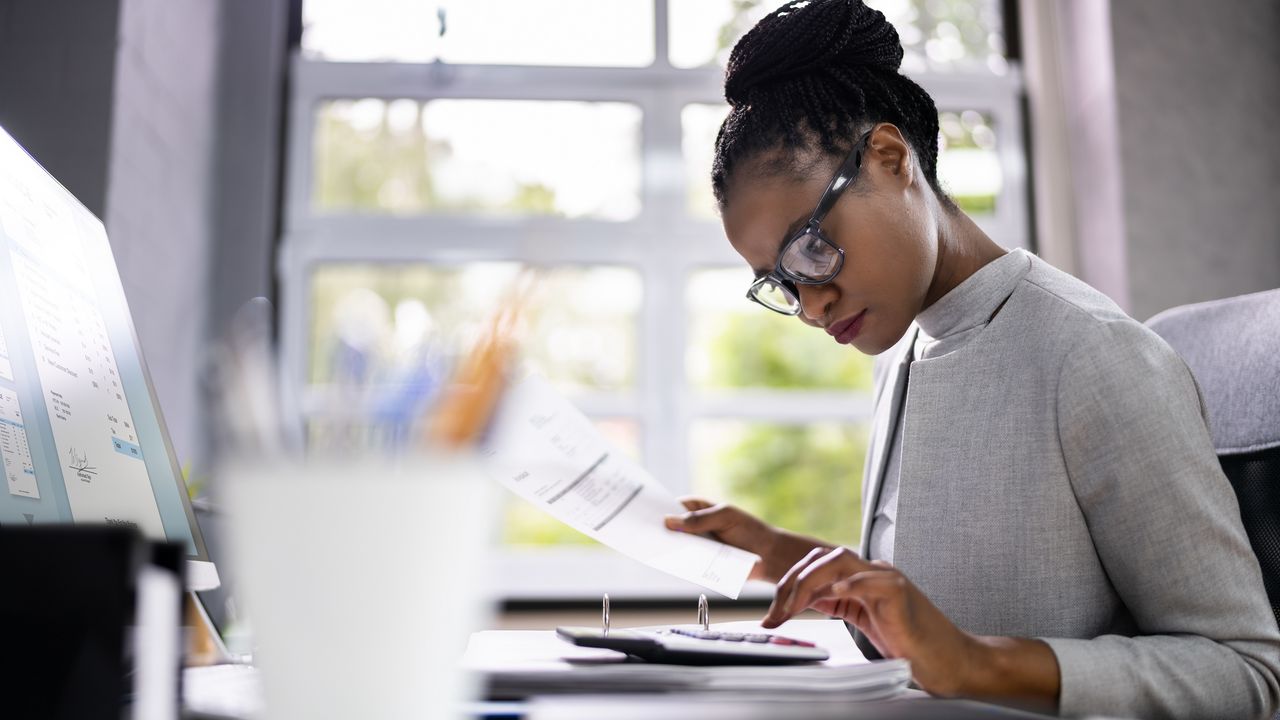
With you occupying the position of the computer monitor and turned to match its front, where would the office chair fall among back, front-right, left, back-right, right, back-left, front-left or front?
front-left

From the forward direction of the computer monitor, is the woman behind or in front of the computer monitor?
in front

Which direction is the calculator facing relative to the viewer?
to the viewer's right

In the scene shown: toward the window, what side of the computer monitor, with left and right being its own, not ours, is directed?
left

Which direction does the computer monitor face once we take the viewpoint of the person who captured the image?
facing the viewer and to the right of the viewer

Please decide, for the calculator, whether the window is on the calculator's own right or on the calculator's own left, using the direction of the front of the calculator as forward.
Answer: on the calculator's own left
